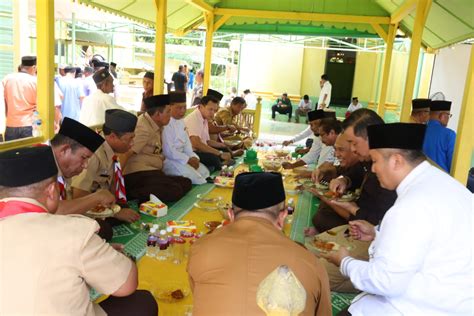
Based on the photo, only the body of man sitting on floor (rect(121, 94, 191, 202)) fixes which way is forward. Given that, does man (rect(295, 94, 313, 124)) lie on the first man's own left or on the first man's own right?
on the first man's own left

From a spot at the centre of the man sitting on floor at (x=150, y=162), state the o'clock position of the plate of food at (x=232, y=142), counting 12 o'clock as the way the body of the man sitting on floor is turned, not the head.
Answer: The plate of food is roughly at 10 o'clock from the man sitting on floor.

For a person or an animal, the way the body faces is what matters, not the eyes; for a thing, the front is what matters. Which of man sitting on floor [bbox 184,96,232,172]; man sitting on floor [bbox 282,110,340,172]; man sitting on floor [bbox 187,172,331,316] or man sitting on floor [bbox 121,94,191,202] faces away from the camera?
man sitting on floor [bbox 187,172,331,316]

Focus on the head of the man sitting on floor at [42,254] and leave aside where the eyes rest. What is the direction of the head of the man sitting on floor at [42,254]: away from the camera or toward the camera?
away from the camera

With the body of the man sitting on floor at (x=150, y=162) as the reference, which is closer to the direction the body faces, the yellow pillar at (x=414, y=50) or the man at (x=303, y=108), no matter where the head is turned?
the yellow pillar

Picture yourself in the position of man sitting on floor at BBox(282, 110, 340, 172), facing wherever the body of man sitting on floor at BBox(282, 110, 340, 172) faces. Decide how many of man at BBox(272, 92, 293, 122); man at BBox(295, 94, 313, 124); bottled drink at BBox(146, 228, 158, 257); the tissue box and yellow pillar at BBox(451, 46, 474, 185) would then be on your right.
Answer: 2

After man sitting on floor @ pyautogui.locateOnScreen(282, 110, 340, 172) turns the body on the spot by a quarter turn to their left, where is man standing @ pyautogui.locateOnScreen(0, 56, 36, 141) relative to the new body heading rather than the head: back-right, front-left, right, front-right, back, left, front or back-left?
right

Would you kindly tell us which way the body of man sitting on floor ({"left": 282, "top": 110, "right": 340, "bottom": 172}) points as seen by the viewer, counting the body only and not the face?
to the viewer's left

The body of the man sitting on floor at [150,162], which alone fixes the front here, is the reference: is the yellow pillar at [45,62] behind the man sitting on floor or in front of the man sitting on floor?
behind

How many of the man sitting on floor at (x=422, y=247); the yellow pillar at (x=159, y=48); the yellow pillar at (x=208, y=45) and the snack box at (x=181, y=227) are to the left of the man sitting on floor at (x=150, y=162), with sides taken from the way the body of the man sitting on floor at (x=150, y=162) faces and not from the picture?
2

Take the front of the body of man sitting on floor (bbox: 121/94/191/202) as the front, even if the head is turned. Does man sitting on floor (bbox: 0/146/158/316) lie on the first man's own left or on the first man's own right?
on the first man's own right

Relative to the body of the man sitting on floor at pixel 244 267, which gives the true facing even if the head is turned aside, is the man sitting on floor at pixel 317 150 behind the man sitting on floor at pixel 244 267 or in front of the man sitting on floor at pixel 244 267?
in front

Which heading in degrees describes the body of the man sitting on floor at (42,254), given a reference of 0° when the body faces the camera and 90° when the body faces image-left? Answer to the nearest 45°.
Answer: approximately 225°

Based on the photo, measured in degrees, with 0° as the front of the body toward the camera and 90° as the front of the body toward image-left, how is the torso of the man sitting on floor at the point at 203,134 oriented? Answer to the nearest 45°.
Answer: approximately 315°

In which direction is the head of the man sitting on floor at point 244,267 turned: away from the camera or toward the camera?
away from the camera

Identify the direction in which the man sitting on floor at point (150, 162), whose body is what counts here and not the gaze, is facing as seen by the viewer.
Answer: to the viewer's right

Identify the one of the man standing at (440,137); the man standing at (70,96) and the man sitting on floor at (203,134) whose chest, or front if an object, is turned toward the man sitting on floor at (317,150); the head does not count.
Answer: the man sitting on floor at (203,134)
